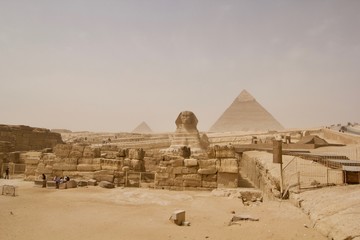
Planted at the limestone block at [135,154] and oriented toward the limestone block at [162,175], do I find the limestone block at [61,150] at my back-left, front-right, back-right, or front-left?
back-right

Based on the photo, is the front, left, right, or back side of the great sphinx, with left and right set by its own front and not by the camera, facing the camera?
front

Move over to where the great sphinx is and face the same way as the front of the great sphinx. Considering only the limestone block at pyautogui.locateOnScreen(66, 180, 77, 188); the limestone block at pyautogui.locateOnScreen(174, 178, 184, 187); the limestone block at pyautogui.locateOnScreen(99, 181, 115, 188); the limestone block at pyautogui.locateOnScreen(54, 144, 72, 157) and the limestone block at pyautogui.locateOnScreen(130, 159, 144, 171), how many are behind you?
0

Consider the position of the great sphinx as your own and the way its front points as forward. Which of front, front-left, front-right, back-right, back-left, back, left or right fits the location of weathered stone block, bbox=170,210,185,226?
front

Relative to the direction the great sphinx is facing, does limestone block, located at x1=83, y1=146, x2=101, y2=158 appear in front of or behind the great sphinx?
in front

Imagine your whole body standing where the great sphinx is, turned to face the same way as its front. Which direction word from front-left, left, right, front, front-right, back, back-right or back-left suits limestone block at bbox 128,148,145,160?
front

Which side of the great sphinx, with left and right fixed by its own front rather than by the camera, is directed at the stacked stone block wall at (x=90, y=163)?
front

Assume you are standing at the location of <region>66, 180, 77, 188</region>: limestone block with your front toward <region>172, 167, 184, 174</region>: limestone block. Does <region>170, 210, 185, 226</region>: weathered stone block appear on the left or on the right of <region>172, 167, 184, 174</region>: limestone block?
right

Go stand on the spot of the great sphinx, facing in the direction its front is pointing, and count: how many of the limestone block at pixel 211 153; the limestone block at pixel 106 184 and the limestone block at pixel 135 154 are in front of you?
3

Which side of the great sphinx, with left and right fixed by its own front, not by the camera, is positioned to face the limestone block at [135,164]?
front

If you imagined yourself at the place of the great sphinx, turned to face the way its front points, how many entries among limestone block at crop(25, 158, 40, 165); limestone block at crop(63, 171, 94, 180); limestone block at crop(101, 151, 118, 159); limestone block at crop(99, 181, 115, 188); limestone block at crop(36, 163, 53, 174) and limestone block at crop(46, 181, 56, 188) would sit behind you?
0

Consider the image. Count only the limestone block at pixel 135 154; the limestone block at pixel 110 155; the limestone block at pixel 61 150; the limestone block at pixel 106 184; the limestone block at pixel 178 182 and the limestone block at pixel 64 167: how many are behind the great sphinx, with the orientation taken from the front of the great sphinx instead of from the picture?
0

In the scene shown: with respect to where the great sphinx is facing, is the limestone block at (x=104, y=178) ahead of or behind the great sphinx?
ahead

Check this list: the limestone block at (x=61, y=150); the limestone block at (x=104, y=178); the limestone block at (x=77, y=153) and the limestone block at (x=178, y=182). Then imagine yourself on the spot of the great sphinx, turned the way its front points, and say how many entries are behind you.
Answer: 0

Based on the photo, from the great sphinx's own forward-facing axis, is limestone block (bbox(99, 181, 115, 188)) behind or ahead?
ahead

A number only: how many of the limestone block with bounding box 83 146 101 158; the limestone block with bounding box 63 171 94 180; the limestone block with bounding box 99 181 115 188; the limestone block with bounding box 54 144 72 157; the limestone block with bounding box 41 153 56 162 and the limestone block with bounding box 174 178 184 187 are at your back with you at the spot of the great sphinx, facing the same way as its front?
0

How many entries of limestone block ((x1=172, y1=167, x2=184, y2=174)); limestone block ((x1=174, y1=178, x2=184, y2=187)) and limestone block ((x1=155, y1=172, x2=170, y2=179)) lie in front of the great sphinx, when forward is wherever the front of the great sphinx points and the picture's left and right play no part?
3
